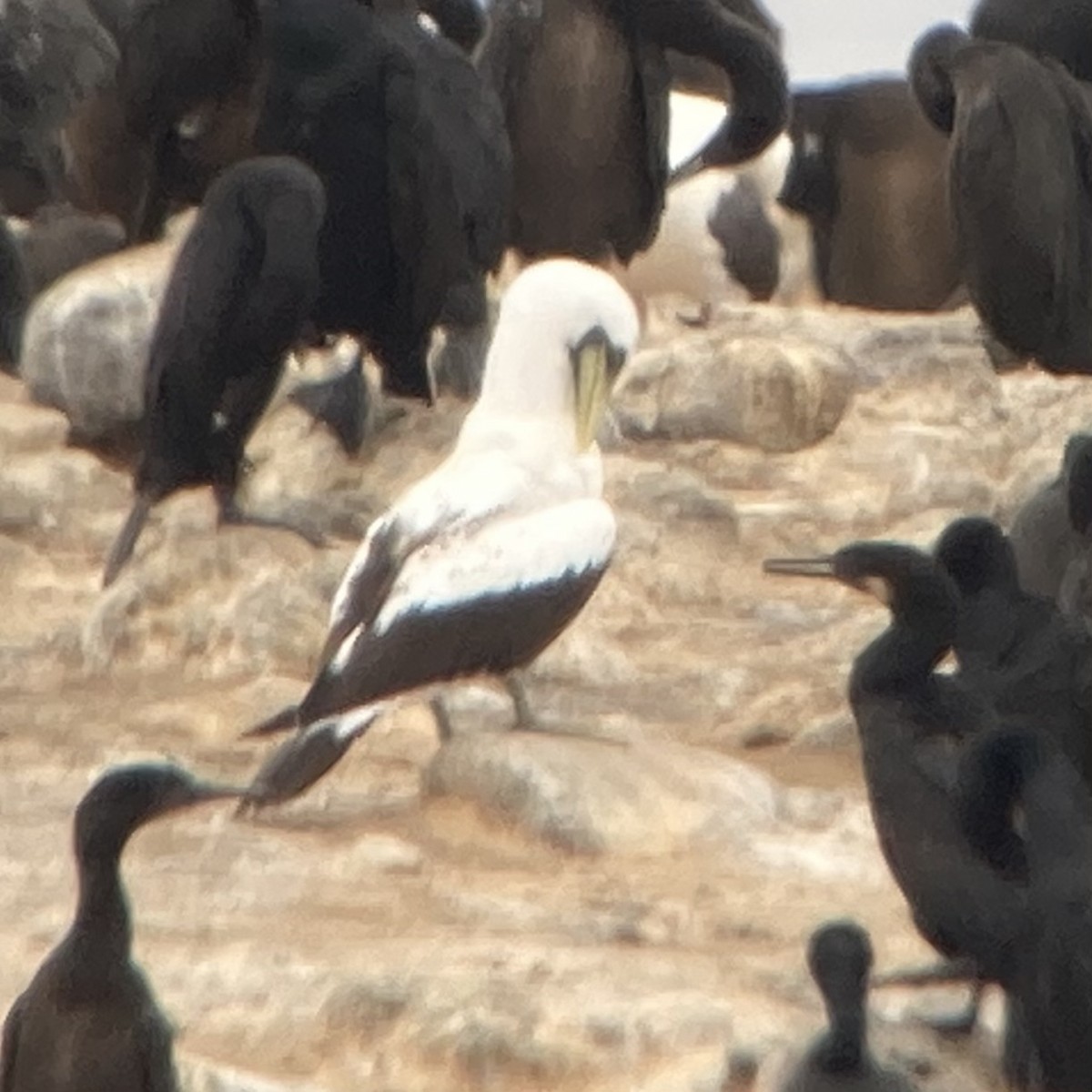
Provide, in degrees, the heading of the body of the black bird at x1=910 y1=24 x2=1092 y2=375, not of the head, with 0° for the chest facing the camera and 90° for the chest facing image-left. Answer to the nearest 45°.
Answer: approximately 90°

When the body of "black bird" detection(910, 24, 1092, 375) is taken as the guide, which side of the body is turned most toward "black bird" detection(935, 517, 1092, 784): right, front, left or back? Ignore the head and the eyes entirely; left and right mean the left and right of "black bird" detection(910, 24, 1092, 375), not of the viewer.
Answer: left

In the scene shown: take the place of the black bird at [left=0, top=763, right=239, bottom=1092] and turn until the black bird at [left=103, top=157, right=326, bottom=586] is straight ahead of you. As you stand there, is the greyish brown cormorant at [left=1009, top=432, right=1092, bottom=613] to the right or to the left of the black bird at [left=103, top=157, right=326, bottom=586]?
right
